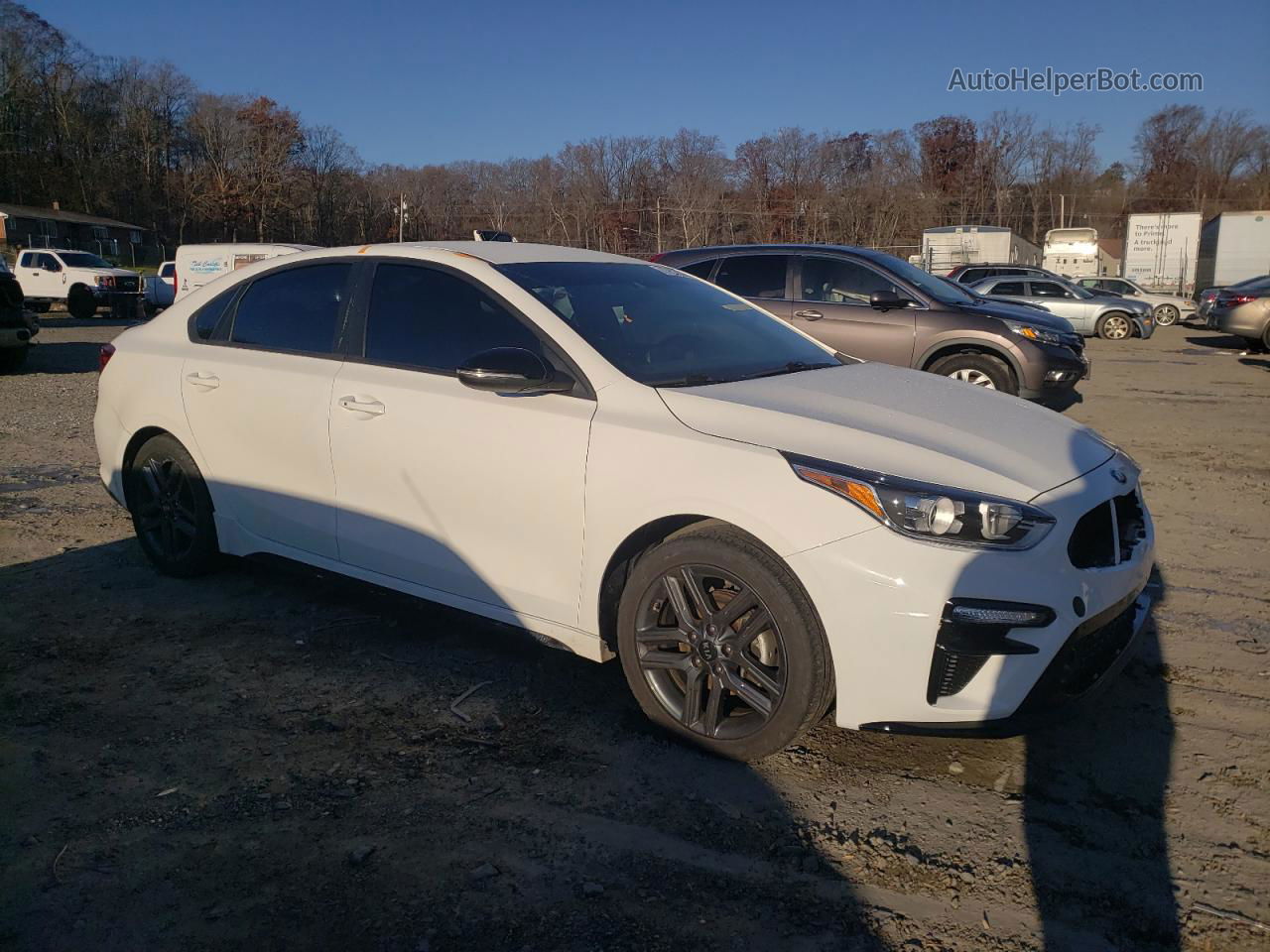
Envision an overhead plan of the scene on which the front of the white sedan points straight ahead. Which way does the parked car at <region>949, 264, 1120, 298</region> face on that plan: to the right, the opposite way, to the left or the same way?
the same way

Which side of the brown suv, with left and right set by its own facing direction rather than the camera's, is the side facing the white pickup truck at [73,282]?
back

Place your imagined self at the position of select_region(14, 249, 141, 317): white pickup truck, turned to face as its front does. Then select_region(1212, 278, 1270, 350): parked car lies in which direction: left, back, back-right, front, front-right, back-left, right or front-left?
front

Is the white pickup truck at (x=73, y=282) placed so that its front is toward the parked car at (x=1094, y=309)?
yes

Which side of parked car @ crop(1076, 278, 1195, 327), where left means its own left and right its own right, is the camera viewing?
right

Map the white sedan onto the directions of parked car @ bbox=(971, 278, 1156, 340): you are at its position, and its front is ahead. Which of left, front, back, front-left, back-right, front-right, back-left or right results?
right

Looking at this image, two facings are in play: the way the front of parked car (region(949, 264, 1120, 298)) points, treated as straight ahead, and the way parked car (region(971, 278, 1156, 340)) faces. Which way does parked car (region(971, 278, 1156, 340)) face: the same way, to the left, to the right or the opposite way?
the same way

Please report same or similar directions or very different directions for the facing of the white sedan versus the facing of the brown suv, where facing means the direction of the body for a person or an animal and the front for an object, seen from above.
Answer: same or similar directions

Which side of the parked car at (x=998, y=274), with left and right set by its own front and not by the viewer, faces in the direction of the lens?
right

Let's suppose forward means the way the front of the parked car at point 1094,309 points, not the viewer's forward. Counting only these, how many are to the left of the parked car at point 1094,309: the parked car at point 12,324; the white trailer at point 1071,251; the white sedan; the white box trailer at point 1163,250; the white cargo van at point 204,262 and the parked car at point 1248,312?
2

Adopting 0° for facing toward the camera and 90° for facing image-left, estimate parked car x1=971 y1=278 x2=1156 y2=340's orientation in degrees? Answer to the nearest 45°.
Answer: approximately 270°

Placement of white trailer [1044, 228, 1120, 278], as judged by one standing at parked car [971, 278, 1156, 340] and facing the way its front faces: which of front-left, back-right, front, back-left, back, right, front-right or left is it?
left

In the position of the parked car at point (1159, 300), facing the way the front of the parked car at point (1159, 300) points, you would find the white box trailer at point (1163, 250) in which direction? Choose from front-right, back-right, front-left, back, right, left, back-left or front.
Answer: left

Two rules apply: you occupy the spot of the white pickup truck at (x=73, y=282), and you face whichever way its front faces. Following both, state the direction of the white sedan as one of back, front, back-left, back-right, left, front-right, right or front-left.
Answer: front-right

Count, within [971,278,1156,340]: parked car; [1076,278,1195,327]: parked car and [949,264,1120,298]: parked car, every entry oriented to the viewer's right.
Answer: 3

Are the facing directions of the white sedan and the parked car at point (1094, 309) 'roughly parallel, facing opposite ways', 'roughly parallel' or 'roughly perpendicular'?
roughly parallel

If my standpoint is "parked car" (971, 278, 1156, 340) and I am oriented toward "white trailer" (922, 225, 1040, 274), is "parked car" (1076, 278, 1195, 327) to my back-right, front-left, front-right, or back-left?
front-right

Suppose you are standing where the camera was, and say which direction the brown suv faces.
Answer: facing the viewer and to the right of the viewer

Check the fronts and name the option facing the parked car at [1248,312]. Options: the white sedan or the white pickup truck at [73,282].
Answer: the white pickup truck
